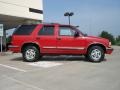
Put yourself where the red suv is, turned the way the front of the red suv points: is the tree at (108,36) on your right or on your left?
on your left

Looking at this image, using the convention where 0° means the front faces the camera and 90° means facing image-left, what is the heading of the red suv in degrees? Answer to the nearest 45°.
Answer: approximately 270°
